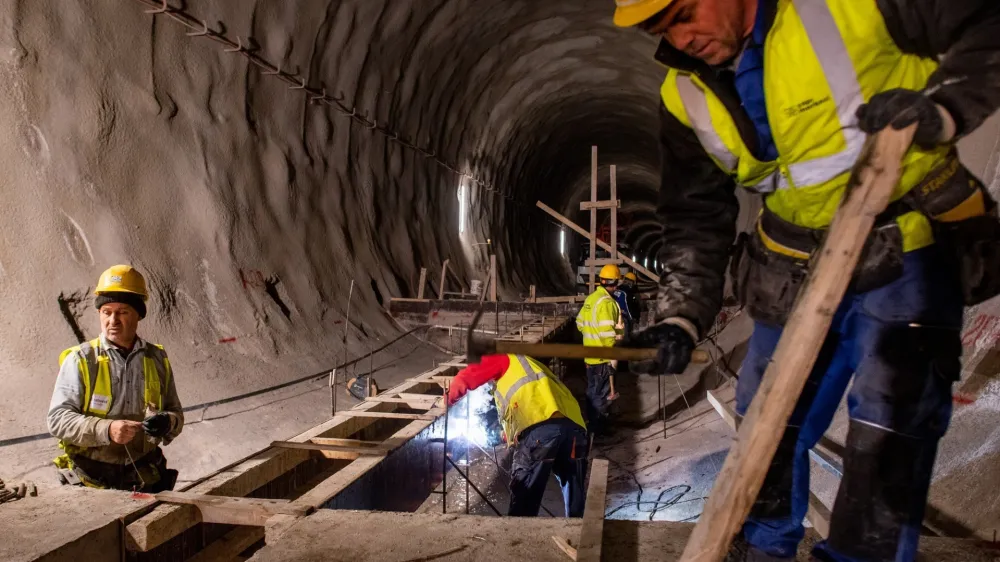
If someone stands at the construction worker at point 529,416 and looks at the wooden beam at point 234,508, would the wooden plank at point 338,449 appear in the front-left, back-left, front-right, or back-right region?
front-right

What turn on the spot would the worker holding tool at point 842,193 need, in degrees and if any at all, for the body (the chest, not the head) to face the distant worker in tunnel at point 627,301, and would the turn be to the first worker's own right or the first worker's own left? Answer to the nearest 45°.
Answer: approximately 135° to the first worker's own right

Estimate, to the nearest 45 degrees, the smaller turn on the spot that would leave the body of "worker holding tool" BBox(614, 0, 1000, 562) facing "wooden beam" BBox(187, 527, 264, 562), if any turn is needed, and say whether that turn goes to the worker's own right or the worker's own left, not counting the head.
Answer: approximately 45° to the worker's own right

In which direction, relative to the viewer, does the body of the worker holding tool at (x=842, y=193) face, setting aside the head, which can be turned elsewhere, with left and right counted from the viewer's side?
facing the viewer and to the left of the viewer

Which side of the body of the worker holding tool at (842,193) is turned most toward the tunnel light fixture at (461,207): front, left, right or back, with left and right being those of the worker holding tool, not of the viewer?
right

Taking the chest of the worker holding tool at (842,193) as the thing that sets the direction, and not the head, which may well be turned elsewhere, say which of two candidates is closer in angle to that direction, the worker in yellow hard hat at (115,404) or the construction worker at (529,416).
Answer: the worker in yellow hard hat

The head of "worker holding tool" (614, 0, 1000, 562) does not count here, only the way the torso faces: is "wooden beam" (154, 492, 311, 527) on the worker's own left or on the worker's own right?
on the worker's own right

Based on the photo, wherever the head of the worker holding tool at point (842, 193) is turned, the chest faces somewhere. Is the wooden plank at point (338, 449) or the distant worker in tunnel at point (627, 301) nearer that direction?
the wooden plank

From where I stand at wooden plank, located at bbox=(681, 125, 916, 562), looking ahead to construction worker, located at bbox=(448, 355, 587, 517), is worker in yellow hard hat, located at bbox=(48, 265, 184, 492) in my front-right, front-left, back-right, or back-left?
front-left

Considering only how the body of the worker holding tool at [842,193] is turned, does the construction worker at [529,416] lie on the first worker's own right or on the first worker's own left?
on the first worker's own right

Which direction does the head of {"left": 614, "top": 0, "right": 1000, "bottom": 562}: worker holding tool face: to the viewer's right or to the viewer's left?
to the viewer's left

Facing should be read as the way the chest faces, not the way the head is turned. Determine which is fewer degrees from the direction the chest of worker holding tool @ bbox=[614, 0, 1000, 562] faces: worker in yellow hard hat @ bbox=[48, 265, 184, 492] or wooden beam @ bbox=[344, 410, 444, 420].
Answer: the worker in yellow hard hat

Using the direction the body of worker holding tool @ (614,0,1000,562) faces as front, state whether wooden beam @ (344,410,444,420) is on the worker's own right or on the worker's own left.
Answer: on the worker's own right

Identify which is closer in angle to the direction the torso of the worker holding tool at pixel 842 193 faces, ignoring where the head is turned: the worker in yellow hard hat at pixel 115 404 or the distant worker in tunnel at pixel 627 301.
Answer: the worker in yellow hard hat
